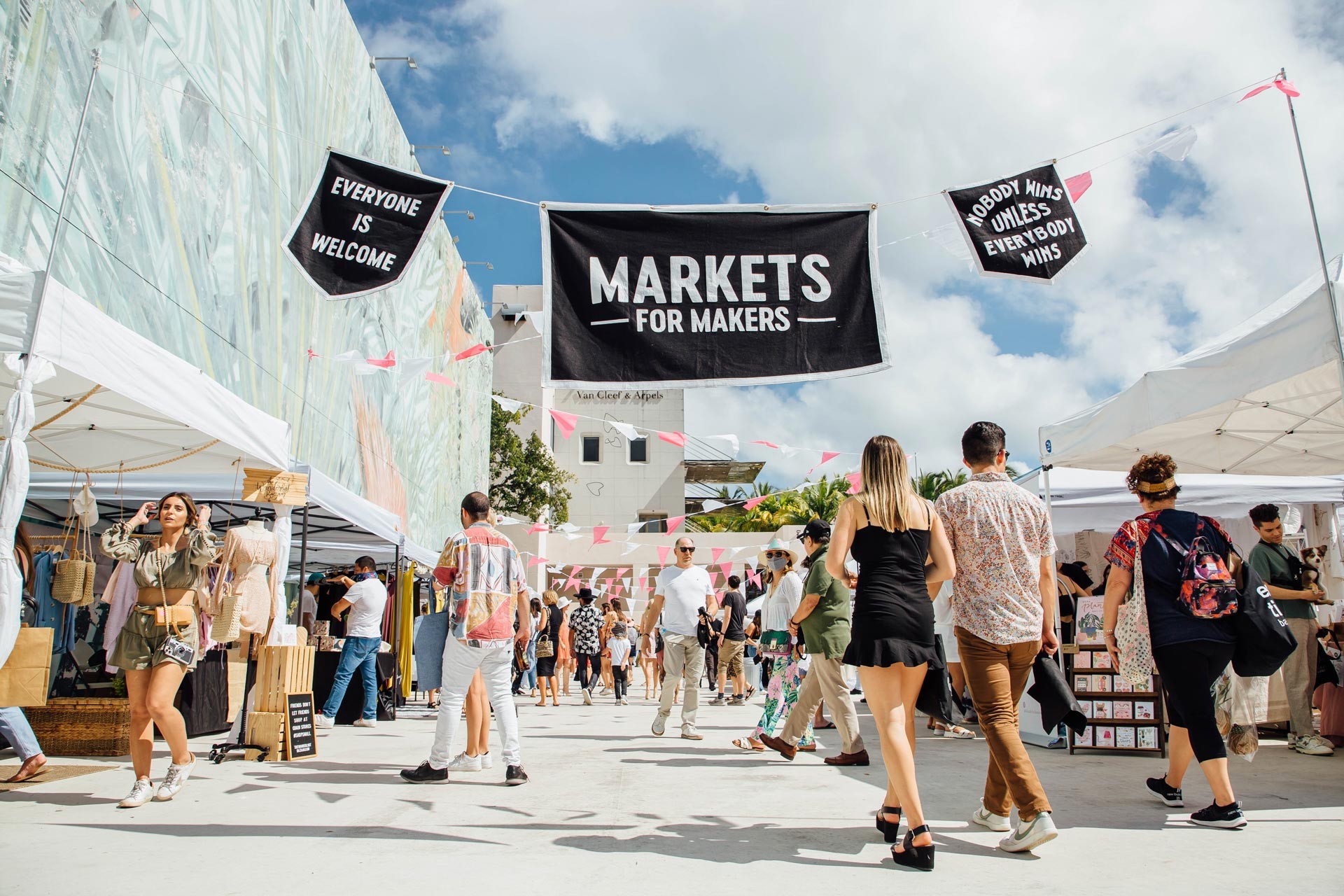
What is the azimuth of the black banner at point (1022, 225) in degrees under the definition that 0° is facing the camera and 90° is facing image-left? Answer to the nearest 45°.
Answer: approximately 0°

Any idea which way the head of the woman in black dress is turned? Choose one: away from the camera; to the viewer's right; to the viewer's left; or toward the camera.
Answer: away from the camera

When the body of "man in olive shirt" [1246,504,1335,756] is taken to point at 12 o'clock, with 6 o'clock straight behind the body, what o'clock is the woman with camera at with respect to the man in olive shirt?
The woman with camera is roughly at 3 o'clock from the man in olive shirt.

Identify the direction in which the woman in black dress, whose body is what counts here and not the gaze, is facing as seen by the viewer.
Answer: away from the camera

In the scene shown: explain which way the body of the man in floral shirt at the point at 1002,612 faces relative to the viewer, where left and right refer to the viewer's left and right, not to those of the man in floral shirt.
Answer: facing away from the viewer

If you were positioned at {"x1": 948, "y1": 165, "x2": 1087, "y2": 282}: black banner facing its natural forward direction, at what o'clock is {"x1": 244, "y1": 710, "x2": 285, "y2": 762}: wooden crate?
The wooden crate is roughly at 3 o'clock from the black banner.
